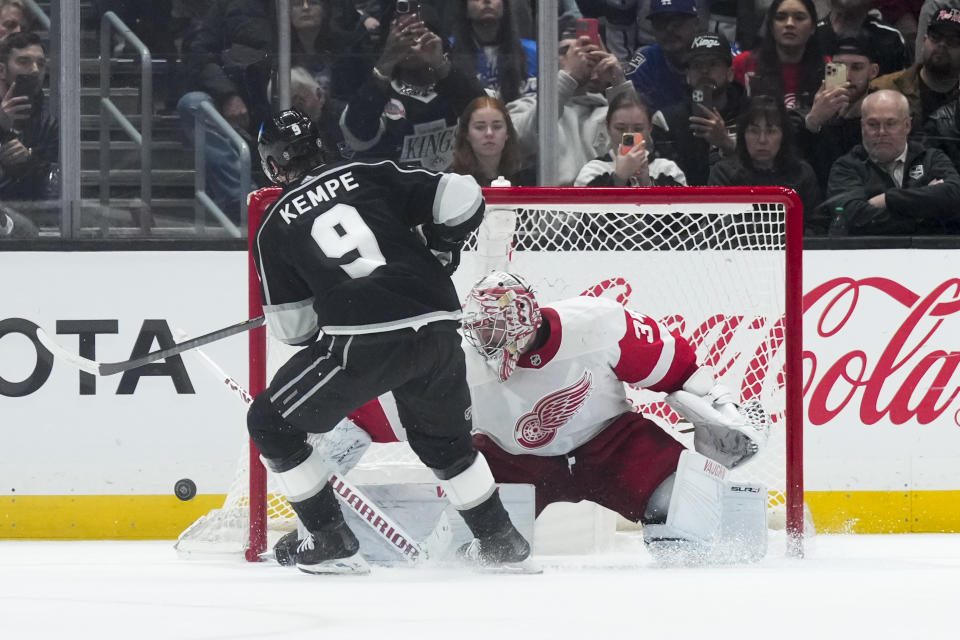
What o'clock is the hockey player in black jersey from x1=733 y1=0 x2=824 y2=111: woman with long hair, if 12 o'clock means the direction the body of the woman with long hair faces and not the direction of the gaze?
The hockey player in black jersey is roughly at 1 o'clock from the woman with long hair.

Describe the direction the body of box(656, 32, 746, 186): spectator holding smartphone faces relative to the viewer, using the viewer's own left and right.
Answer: facing the viewer

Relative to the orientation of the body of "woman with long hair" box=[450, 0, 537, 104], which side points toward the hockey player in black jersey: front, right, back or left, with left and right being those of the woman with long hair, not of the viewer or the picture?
front

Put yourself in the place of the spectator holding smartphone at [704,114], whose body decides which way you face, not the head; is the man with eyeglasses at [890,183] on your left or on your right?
on your left

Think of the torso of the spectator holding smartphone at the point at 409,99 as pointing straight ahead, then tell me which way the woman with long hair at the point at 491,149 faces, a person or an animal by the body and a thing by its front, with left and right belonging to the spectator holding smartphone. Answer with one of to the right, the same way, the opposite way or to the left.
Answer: the same way

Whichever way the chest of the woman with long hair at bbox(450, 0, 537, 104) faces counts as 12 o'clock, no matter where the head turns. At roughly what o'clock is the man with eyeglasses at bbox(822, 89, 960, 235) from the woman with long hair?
The man with eyeglasses is roughly at 9 o'clock from the woman with long hair.

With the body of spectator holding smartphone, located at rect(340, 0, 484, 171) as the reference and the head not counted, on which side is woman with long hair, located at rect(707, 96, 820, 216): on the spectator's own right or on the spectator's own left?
on the spectator's own left

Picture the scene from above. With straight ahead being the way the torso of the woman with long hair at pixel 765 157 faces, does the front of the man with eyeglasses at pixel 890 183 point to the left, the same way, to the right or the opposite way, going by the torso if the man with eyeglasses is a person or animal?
the same way

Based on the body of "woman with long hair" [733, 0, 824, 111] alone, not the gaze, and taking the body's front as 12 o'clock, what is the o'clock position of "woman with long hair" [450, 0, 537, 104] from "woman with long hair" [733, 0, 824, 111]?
"woman with long hair" [450, 0, 537, 104] is roughly at 2 o'clock from "woman with long hair" [733, 0, 824, 111].

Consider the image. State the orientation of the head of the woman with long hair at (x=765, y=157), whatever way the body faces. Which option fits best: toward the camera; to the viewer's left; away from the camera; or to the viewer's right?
toward the camera

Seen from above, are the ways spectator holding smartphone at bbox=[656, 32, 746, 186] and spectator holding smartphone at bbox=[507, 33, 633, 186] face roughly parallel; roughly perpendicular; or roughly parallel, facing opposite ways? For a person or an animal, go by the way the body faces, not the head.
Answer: roughly parallel

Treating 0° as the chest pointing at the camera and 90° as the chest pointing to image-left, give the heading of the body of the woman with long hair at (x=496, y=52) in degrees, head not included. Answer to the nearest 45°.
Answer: approximately 0°
